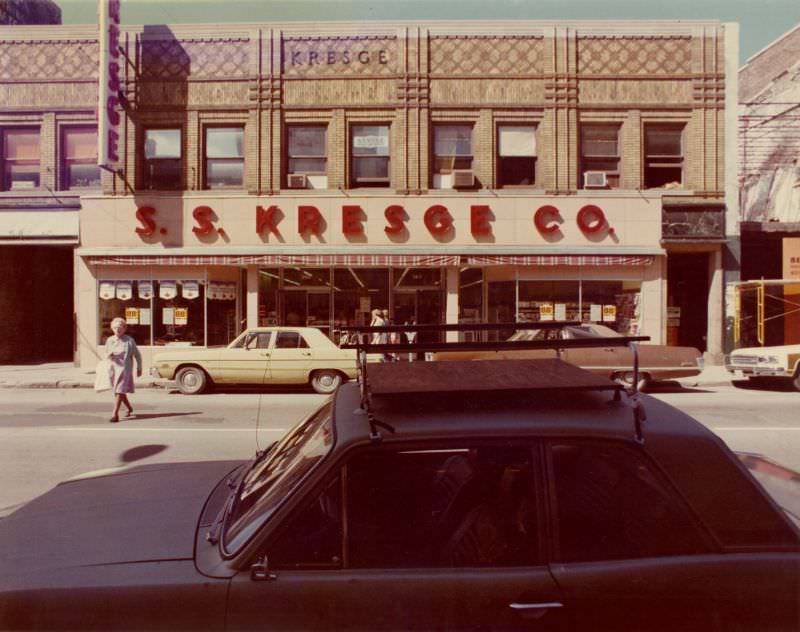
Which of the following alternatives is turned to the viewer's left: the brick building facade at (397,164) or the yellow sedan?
the yellow sedan

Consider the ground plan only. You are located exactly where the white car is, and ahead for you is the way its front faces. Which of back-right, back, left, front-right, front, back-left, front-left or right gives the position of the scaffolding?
back-right

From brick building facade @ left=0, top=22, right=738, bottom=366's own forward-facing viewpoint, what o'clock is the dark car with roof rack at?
The dark car with roof rack is roughly at 12 o'clock from the brick building facade.

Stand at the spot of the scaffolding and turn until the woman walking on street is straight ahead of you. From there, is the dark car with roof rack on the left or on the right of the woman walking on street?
left

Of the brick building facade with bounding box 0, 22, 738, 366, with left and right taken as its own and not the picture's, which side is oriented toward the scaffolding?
left

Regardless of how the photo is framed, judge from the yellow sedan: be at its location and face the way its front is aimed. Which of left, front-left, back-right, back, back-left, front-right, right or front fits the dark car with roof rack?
left

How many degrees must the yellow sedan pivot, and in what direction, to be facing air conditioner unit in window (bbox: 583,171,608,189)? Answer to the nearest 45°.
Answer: approximately 180°

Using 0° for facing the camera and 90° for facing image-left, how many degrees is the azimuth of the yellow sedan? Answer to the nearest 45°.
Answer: approximately 90°

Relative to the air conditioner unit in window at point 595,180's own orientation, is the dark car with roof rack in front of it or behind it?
in front

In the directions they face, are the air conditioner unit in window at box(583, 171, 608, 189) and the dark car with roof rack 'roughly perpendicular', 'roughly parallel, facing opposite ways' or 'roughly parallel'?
roughly perpendicular

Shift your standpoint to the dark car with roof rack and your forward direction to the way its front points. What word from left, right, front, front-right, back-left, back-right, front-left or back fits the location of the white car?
back-right

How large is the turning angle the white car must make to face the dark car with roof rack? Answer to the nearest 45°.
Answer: approximately 45° to its left

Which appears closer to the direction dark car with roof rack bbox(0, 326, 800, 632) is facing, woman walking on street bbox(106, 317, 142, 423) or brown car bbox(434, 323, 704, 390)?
the woman walking on street

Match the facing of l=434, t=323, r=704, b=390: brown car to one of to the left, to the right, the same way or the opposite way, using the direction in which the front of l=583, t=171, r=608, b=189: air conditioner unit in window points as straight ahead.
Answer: to the right

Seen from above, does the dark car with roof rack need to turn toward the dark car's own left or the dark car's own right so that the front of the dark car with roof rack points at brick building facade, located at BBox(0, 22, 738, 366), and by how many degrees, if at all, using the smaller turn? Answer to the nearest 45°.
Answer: approximately 90° to the dark car's own right
